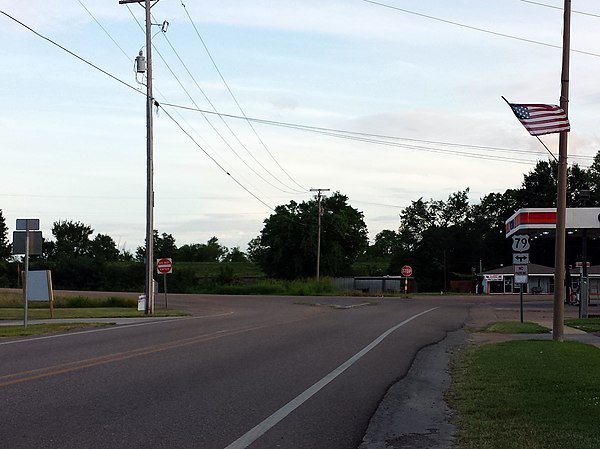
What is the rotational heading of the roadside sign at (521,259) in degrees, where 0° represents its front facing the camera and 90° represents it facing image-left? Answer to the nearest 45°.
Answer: approximately 0°

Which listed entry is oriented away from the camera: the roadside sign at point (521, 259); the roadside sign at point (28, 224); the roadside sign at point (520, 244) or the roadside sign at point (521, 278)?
the roadside sign at point (28, 224)

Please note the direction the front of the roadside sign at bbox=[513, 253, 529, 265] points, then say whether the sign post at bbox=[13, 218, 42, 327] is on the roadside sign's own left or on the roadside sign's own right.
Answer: on the roadside sign's own right

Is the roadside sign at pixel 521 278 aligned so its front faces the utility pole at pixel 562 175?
yes

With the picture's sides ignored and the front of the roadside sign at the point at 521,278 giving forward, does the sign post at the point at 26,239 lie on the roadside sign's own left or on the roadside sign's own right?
on the roadside sign's own right

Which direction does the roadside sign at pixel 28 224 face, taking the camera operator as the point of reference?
facing away from the viewer

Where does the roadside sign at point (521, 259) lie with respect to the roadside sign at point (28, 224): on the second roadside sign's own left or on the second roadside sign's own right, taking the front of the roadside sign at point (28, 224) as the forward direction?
on the second roadside sign's own right

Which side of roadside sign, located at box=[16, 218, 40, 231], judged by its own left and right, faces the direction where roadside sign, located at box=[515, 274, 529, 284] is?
right
